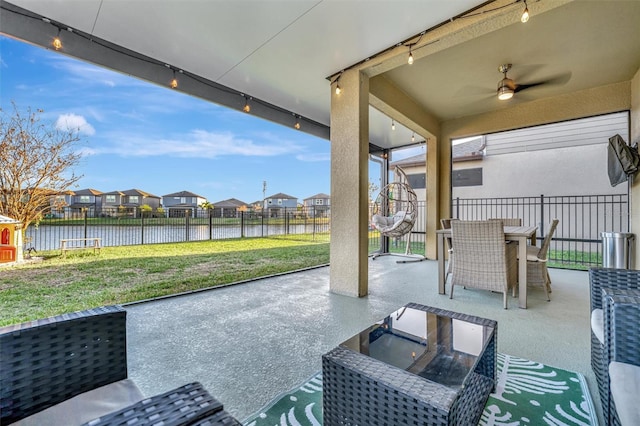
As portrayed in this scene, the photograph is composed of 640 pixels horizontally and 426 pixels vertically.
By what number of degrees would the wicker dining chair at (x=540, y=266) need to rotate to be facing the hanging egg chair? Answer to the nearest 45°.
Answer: approximately 45° to its right

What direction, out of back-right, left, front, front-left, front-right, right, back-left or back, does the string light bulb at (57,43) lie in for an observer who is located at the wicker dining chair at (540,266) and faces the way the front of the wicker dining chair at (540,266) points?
front-left

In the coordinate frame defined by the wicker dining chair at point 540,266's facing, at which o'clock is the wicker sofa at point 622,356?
The wicker sofa is roughly at 9 o'clock from the wicker dining chair.

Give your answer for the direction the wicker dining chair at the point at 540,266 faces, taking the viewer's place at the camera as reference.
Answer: facing to the left of the viewer

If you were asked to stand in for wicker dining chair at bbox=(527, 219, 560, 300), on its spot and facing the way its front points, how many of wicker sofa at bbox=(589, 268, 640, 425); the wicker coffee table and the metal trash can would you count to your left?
2

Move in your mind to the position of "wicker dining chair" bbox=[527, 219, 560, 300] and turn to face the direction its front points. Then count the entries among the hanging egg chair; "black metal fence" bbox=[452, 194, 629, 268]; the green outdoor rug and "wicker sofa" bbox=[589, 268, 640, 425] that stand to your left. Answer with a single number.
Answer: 2

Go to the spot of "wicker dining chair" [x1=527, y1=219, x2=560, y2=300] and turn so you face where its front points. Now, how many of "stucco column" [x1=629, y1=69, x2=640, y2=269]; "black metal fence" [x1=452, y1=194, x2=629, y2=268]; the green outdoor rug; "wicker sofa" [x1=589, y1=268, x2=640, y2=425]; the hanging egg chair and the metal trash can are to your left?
2

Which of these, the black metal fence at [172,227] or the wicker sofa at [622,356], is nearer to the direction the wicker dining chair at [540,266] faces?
the black metal fence

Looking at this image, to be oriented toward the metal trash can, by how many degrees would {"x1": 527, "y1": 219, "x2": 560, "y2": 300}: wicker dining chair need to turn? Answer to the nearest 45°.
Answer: approximately 135° to its right

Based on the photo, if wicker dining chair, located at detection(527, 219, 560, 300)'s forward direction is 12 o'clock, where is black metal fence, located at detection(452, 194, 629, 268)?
The black metal fence is roughly at 3 o'clock from the wicker dining chair.

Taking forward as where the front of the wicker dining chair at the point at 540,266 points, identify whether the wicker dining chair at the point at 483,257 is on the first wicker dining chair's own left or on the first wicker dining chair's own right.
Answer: on the first wicker dining chair's own left

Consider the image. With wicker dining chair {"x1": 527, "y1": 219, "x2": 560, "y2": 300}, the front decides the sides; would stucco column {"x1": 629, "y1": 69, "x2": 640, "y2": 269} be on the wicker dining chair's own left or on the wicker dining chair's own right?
on the wicker dining chair's own right

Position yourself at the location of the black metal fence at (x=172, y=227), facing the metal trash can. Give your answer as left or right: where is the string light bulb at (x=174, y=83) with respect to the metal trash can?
right

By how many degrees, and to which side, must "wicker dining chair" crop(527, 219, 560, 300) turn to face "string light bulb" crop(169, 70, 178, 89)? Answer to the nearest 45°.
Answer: approximately 45° to its left

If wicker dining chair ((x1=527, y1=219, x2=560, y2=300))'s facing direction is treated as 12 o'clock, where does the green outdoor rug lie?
The green outdoor rug is roughly at 9 o'clock from the wicker dining chair.
